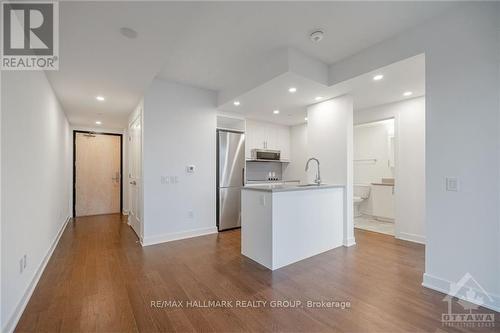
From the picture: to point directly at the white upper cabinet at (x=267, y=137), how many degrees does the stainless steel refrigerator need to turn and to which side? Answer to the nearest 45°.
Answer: approximately 90° to its left

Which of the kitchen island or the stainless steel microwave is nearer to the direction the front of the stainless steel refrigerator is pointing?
the kitchen island

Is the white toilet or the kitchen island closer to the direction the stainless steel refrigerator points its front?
the kitchen island

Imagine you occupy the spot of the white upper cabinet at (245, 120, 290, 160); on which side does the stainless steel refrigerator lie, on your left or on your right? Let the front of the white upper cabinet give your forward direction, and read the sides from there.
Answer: on your right

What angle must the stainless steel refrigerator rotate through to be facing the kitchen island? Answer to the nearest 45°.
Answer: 0° — it already faces it

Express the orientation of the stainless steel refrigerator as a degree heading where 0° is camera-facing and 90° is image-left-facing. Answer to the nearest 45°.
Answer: approximately 315°

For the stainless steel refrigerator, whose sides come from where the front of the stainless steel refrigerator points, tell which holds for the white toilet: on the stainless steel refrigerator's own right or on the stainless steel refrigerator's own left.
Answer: on the stainless steel refrigerator's own left
